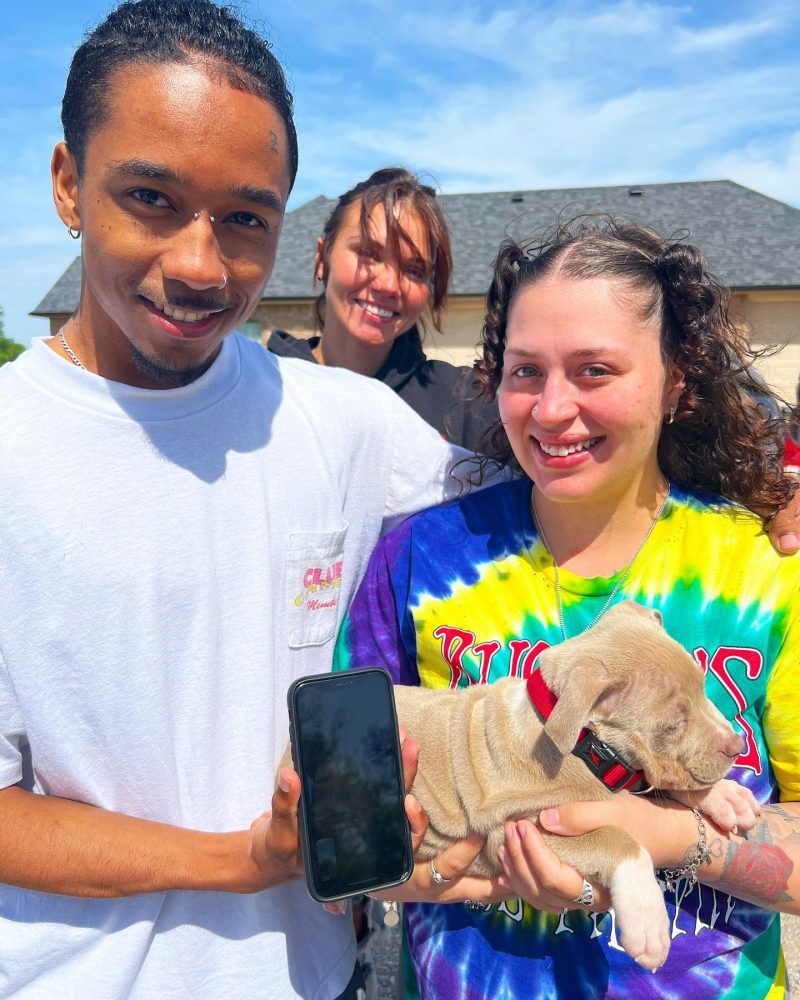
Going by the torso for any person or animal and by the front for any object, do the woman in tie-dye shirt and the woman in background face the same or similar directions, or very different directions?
same or similar directions

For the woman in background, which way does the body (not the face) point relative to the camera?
toward the camera

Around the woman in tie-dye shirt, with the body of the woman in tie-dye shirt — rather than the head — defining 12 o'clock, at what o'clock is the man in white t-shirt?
The man in white t-shirt is roughly at 2 o'clock from the woman in tie-dye shirt.

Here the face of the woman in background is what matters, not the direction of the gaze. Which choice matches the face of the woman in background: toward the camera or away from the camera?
toward the camera

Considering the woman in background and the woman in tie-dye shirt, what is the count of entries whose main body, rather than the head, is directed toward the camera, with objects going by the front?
2

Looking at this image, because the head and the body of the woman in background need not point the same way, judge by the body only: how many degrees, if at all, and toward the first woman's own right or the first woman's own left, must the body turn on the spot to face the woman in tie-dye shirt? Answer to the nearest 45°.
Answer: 0° — they already face them

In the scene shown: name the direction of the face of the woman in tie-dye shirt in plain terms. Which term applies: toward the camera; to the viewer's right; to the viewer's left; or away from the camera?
toward the camera

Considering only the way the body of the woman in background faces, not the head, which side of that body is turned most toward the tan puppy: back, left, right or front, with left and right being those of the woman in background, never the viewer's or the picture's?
front

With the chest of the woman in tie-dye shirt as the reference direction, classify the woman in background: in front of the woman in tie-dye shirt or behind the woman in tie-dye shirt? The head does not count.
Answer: behind

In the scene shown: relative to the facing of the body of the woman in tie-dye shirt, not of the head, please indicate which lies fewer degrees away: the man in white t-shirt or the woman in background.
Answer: the man in white t-shirt
